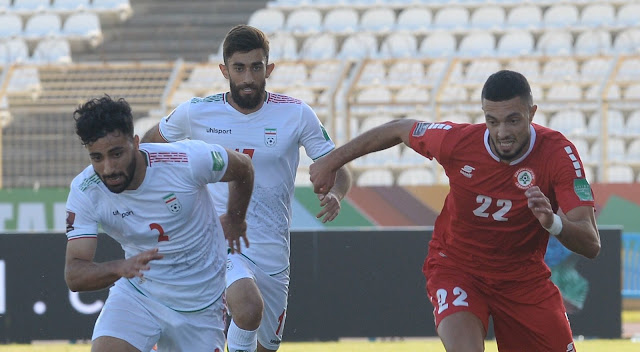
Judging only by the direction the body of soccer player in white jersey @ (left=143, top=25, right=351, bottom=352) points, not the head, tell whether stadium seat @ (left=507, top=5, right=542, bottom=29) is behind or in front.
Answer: behind

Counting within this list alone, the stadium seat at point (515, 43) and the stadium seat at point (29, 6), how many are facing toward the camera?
2

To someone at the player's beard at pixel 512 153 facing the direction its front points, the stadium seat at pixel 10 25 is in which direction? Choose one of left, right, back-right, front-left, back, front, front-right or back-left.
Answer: back-right

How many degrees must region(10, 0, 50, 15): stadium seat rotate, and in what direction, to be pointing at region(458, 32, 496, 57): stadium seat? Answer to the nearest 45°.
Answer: approximately 45° to its left

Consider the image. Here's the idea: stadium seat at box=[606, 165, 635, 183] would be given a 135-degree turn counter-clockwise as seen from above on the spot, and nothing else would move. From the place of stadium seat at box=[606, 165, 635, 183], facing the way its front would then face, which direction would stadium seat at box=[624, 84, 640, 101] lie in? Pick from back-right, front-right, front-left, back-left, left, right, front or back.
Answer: front-left

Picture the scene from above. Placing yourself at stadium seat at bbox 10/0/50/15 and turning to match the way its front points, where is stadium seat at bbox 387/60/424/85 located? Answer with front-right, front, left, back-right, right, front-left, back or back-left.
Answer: front-left

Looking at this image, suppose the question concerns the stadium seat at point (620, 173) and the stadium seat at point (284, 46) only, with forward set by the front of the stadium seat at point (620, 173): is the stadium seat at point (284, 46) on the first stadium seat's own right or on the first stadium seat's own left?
on the first stadium seat's own right

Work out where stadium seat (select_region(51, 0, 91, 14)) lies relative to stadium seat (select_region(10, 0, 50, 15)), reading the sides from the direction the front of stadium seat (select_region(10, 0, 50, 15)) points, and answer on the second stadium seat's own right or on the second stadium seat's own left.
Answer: on the second stadium seat's own left

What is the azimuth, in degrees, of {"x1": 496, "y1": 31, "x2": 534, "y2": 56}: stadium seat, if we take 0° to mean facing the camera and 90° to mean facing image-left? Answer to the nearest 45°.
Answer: approximately 0°
